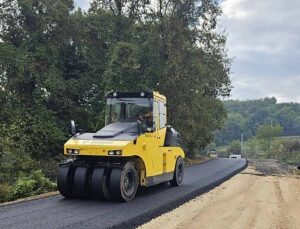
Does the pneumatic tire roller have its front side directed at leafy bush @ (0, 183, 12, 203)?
no

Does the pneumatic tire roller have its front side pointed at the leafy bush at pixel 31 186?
no

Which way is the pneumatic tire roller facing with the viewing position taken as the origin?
facing the viewer and to the left of the viewer
